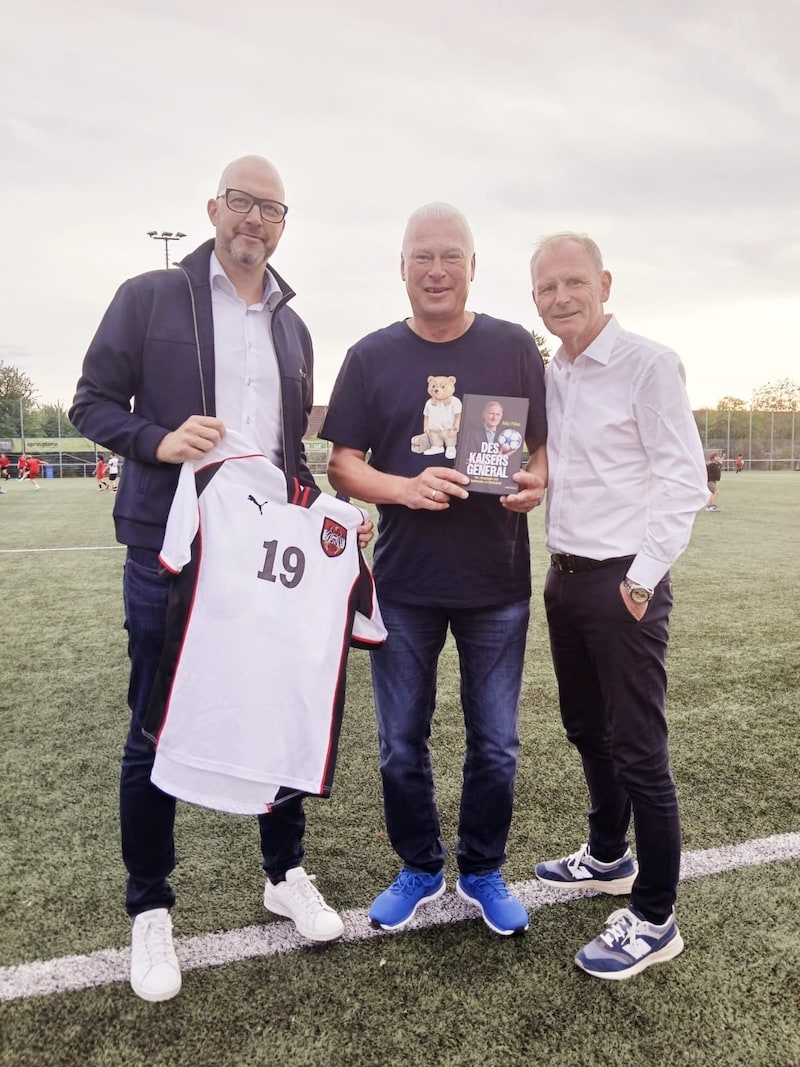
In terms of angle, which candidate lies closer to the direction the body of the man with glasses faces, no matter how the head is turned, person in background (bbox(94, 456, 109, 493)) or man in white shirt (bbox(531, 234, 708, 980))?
the man in white shirt

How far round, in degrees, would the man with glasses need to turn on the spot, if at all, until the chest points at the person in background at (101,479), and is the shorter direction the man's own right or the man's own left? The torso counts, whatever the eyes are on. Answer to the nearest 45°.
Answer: approximately 135° to the man's own left

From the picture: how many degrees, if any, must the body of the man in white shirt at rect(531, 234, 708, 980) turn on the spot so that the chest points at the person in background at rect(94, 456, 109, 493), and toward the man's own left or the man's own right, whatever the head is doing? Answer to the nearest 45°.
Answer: approximately 90° to the man's own right

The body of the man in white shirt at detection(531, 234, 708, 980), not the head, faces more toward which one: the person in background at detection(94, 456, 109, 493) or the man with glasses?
the man with glasses

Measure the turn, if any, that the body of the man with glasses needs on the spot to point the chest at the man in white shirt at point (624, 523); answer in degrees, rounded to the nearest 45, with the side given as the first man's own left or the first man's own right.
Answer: approximately 45° to the first man's own left

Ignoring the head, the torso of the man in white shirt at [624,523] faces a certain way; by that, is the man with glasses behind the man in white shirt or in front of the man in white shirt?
in front

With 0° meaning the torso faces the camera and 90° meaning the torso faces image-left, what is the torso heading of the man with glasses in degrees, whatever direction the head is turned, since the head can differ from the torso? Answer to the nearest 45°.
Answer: approximately 315°
